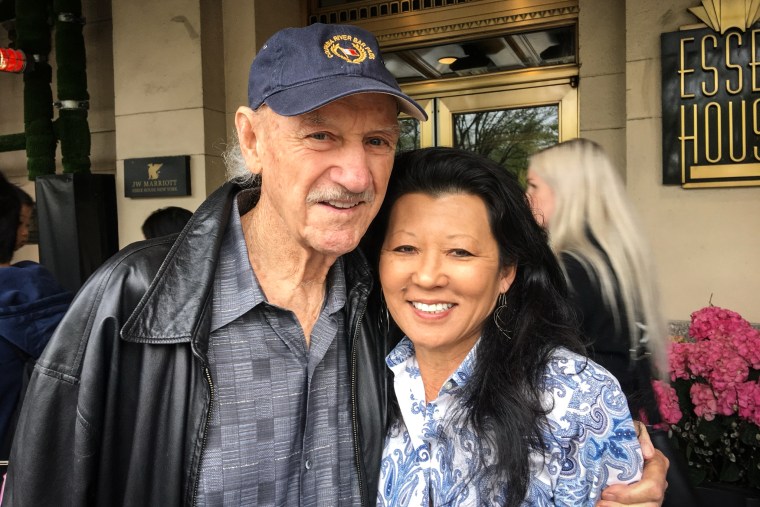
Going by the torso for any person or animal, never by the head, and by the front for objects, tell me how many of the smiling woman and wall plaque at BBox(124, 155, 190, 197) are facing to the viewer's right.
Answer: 0

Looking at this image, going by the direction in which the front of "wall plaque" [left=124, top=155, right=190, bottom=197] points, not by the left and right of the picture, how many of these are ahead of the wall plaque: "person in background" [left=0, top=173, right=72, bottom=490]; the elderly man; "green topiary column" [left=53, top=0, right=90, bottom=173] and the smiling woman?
3

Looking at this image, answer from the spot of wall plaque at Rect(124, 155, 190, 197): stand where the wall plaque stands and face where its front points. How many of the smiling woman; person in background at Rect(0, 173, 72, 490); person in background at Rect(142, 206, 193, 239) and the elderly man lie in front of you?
4

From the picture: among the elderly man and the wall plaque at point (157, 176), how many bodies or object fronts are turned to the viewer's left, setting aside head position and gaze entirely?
0

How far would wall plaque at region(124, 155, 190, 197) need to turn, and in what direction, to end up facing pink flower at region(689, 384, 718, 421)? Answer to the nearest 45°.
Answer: approximately 45° to its left

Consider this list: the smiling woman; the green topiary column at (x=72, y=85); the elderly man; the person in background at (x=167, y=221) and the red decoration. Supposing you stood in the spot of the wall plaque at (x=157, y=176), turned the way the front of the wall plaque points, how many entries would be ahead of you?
3

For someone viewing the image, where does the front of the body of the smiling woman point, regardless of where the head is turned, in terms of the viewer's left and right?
facing the viewer and to the left of the viewer

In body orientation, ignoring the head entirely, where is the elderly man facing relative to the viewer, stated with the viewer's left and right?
facing the viewer and to the right of the viewer

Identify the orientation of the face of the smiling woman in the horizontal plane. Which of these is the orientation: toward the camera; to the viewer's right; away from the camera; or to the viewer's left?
toward the camera

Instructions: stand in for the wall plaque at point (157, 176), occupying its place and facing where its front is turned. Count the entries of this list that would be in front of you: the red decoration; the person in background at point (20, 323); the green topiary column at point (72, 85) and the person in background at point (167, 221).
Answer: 2

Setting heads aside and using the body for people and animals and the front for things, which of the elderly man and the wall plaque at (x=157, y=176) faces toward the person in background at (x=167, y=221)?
the wall plaque

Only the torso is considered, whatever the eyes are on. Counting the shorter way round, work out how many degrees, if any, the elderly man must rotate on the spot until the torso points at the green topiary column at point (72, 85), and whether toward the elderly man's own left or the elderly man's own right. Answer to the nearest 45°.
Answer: approximately 180°

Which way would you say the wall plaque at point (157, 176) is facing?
toward the camera

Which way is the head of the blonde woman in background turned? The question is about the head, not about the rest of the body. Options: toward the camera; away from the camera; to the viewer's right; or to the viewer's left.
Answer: to the viewer's left

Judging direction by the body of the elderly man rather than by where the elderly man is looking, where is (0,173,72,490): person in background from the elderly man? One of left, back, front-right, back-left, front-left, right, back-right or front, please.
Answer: back
